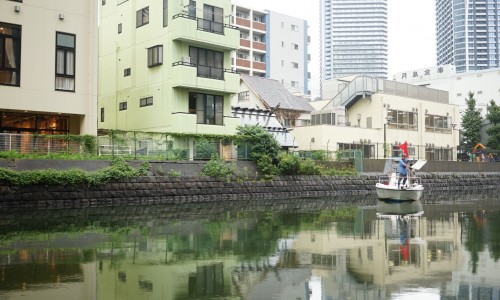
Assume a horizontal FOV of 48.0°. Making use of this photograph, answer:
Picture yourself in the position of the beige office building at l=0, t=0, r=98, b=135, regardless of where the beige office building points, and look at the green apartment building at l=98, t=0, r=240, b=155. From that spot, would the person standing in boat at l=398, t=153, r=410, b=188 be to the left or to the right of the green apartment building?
right

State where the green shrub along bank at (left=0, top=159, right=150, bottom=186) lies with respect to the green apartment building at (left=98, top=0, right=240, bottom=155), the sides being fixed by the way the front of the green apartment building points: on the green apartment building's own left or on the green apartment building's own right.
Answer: on the green apartment building's own right

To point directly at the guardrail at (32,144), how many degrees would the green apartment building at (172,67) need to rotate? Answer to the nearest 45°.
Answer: approximately 90° to its right

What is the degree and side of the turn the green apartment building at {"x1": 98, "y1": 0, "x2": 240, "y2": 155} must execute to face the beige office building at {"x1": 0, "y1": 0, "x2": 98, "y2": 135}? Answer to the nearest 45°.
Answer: approximately 90° to its right

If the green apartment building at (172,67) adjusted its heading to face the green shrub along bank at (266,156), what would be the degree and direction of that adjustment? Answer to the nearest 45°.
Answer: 0° — it already faces it

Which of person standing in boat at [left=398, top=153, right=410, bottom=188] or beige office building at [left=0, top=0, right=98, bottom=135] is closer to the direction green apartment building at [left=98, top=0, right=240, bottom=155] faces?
the person standing in boat

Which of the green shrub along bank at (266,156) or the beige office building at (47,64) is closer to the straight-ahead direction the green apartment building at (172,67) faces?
the green shrub along bank

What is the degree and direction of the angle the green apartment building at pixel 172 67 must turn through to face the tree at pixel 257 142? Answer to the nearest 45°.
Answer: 0° — it already faces it

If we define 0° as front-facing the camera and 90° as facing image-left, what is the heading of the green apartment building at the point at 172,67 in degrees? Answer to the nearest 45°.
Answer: approximately 315°
